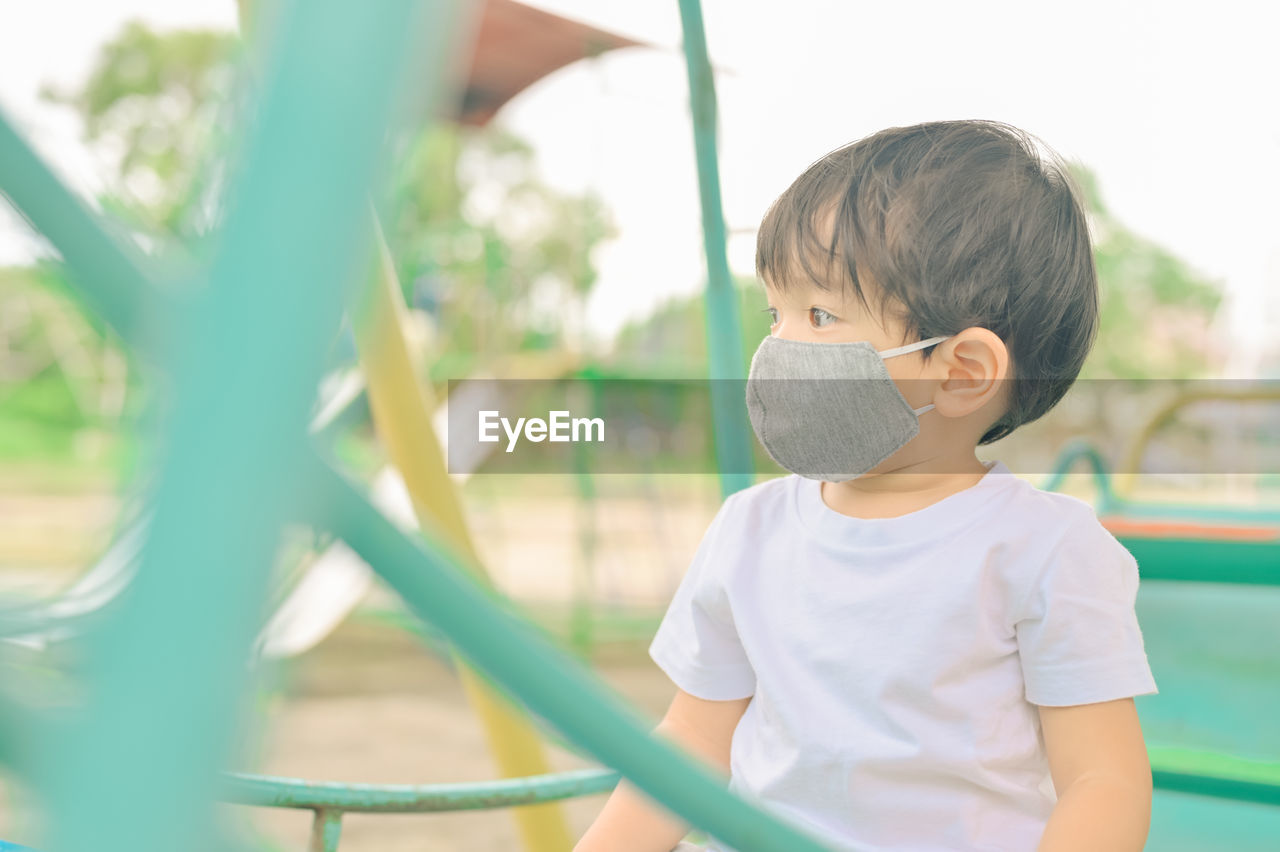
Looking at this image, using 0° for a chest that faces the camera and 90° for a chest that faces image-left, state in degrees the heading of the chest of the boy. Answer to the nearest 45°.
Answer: approximately 45°

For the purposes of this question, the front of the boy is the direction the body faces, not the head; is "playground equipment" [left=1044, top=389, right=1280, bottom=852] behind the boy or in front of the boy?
behind

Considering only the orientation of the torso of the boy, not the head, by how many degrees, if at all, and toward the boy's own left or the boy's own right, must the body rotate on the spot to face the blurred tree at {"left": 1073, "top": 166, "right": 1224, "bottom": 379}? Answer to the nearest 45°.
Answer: approximately 135° to the boy's own right

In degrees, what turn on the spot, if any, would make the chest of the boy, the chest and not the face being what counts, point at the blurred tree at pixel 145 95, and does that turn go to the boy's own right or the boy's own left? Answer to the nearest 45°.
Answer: approximately 90° to the boy's own right

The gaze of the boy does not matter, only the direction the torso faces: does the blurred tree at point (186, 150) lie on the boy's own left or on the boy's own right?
on the boy's own right

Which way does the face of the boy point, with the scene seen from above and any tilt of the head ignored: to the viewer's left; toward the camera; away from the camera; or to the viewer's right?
to the viewer's left
